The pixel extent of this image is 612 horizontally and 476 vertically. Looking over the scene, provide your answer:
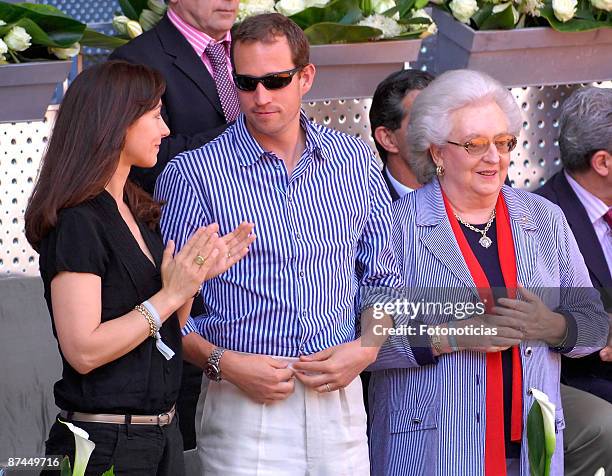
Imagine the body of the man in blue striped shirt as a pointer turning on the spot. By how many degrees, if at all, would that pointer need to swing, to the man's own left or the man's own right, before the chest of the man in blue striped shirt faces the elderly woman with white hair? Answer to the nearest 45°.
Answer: approximately 90° to the man's own left

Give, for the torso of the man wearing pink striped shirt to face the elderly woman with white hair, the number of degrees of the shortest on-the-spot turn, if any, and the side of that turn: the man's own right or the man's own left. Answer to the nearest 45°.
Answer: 0° — they already face them

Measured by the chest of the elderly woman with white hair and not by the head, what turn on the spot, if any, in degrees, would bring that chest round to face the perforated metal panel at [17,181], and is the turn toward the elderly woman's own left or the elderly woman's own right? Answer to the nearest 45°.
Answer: approximately 135° to the elderly woman's own right

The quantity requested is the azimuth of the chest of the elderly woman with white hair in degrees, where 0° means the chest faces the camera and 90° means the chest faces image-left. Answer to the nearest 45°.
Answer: approximately 315°

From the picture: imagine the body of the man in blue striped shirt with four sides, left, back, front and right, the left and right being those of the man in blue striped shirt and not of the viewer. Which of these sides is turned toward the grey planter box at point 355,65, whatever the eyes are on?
back

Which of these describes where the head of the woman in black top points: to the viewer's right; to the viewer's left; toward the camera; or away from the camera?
to the viewer's right

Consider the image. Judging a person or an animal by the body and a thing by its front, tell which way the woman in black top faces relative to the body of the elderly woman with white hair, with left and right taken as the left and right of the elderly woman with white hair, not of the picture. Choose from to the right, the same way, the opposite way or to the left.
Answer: to the left

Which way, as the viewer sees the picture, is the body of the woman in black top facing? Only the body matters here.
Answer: to the viewer's right

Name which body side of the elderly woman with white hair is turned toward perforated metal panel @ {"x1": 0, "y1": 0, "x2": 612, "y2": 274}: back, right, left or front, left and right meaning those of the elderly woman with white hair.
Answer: back
